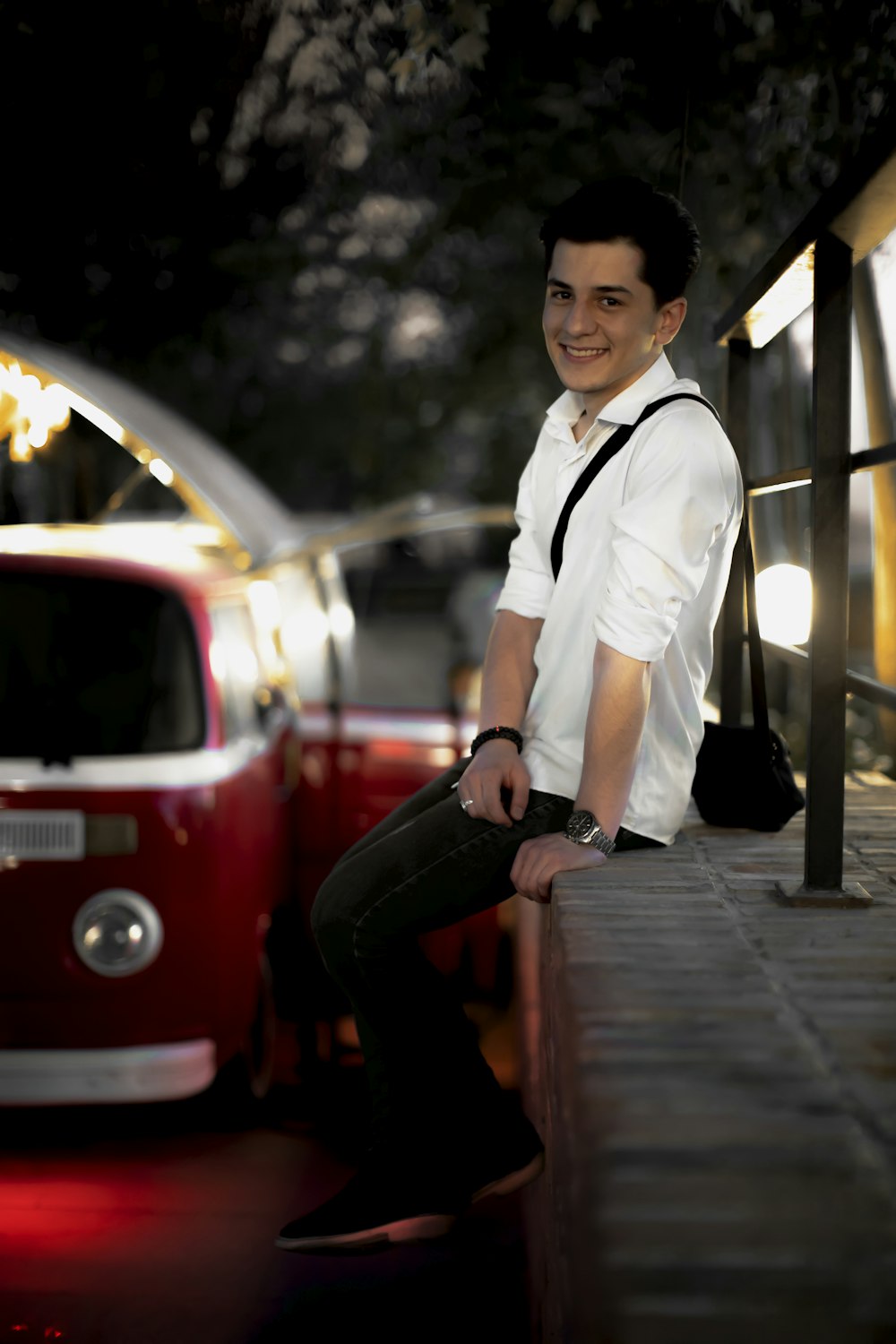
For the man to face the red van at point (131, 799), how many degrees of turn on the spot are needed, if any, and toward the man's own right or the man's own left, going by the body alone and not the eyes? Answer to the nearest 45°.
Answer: approximately 90° to the man's own right

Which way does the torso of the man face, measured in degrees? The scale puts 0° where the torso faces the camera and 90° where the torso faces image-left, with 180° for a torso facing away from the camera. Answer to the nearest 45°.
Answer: approximately 45°

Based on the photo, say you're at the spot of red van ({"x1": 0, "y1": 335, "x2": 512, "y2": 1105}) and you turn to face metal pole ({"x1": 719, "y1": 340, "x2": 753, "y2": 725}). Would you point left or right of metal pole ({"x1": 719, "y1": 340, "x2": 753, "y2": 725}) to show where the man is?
right

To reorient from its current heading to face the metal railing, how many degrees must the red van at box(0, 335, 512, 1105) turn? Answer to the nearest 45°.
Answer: approximately 45° to its left

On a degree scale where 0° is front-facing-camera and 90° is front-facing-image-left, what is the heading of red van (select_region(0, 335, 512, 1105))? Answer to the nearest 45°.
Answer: approximately 0°

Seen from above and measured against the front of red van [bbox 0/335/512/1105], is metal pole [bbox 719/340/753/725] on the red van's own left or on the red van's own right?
on the red van's own left
